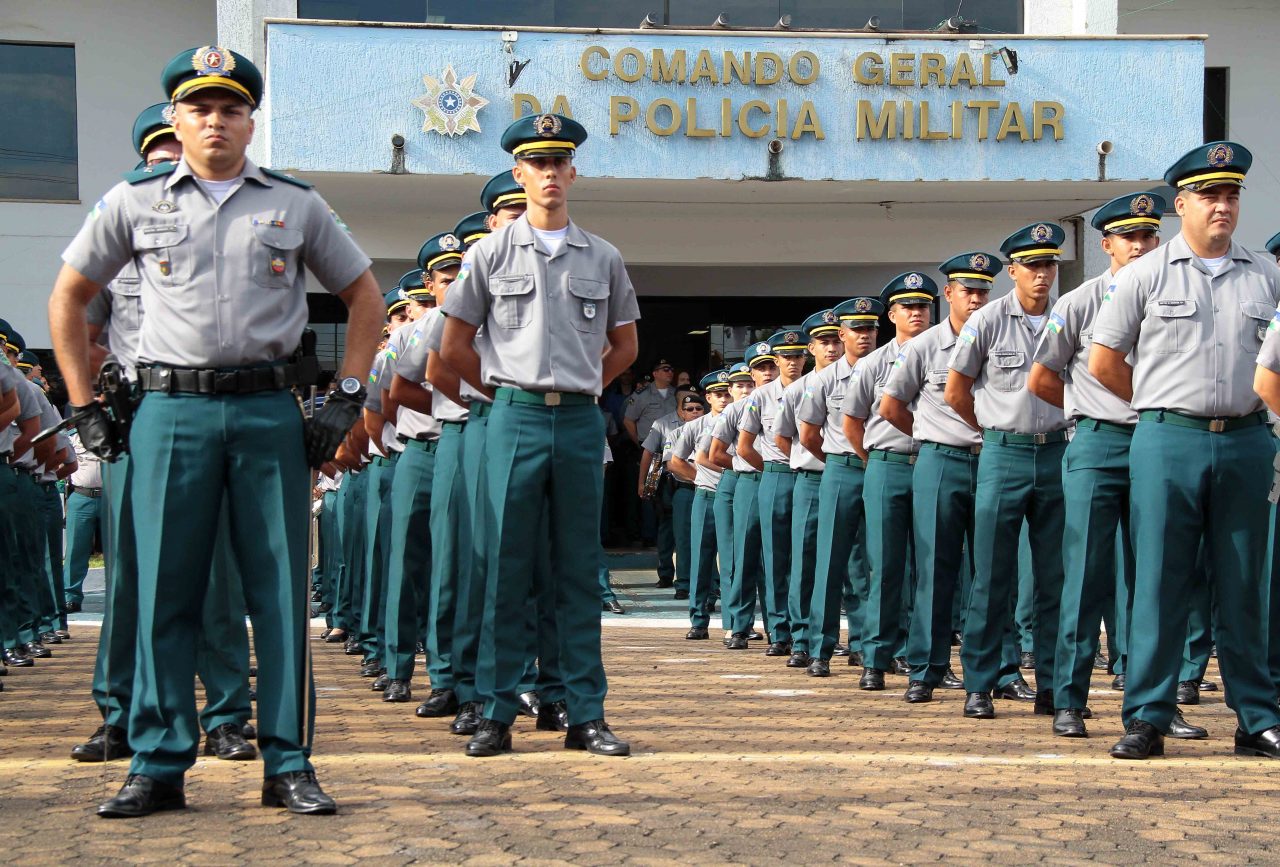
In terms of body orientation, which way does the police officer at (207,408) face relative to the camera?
toward the camera

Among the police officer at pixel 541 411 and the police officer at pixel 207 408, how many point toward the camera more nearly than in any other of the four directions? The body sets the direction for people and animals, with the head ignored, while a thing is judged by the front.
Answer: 2

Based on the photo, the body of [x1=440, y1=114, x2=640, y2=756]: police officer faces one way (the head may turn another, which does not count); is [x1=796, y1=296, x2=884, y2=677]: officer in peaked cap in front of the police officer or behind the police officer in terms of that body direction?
behind

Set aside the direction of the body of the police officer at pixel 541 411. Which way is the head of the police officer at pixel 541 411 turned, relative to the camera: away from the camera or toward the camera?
toward the camera

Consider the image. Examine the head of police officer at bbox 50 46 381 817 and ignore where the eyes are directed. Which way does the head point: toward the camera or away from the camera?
toward the camera

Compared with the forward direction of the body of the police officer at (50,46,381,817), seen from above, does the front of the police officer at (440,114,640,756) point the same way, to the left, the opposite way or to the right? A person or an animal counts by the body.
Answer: the same way

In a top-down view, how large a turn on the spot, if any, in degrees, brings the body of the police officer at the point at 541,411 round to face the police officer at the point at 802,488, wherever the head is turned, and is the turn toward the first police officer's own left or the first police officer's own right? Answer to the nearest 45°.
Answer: approximately 180°

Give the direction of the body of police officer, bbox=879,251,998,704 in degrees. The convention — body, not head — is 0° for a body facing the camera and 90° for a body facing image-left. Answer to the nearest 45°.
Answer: approximately 315°

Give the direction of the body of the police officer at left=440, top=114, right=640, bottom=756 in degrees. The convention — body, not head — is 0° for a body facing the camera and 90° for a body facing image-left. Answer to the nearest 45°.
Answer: approximately 0°

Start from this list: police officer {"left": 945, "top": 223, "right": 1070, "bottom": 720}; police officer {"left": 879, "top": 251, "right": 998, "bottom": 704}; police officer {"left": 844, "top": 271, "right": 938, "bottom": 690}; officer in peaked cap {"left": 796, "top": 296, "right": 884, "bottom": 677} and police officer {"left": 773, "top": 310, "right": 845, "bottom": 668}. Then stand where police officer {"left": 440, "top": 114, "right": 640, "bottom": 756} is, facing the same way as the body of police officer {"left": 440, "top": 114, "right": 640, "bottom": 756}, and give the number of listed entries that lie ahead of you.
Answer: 0

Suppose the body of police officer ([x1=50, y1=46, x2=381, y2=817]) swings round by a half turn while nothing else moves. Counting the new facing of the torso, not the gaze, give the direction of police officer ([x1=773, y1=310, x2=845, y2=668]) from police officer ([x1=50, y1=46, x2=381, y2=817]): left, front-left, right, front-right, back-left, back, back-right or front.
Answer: front-right

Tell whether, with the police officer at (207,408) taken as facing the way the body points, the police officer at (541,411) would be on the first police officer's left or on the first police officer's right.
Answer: on the first police officer's left

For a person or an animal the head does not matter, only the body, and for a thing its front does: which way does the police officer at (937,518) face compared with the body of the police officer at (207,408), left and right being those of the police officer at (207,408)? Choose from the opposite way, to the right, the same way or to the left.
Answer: the same way

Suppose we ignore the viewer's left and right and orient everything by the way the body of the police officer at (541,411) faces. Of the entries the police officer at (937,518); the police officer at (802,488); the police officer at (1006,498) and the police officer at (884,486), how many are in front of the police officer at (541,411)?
0

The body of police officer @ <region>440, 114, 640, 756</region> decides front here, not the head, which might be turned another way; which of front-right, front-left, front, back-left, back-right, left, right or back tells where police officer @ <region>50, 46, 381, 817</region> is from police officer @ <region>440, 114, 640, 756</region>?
front-right

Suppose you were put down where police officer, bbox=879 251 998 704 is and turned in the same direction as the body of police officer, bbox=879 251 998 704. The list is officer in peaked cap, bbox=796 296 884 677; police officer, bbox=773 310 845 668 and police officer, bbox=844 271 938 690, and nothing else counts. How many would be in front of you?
0
